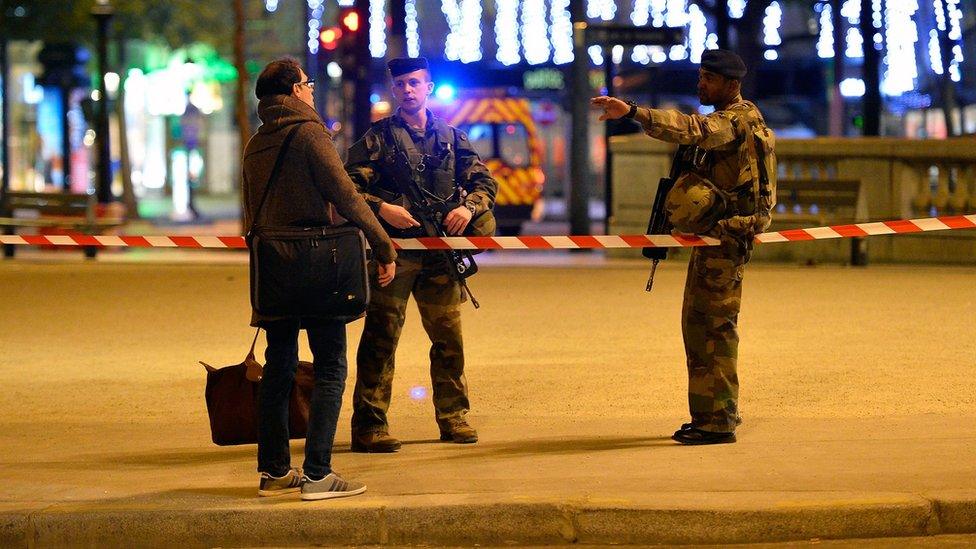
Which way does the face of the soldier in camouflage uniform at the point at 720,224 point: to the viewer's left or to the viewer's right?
to the viewer's left

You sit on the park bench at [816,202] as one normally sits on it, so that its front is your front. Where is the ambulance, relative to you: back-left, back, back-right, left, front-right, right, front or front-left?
back-right

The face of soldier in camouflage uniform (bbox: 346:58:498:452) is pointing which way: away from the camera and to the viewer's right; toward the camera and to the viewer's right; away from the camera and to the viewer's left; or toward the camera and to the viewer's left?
toward the camera and to the viewer's left

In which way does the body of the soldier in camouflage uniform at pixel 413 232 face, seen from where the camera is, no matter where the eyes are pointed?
toward the camera

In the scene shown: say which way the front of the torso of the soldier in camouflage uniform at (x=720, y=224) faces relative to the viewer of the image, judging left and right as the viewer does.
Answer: facing to the left of the viewer

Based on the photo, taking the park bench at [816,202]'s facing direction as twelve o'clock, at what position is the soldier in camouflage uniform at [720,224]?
The soldier in camouflage uniform is roughly at 12 o'clock from the park bench.

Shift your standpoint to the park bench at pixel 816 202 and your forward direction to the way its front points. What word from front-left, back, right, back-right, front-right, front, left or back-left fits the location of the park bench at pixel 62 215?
right

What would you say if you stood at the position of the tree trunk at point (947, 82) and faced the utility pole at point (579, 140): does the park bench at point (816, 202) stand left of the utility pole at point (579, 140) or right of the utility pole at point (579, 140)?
left

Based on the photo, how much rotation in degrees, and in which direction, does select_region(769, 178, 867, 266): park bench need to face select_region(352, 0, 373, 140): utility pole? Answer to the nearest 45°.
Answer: approximately 90° to its right

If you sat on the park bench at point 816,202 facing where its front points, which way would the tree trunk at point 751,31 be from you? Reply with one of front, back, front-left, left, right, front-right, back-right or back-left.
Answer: back
